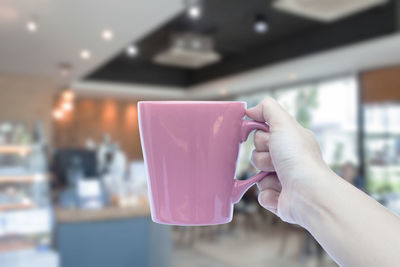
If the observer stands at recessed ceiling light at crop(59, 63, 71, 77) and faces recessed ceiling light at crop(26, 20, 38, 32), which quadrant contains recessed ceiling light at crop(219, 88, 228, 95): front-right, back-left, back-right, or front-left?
back-left

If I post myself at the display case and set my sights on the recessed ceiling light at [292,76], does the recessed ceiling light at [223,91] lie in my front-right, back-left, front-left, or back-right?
front-left

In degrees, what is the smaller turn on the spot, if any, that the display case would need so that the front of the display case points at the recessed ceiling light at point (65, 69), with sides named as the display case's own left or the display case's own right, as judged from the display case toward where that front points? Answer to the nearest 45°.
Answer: approximately 135° to the display case's own left

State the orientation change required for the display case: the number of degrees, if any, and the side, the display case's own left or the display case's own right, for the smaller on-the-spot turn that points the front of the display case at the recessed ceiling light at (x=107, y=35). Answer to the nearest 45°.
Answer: approximately 90° to the display case's own left

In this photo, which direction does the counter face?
toward the camera

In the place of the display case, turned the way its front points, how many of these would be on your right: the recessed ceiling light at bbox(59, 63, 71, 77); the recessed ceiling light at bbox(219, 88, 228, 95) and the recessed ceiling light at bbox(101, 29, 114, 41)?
0

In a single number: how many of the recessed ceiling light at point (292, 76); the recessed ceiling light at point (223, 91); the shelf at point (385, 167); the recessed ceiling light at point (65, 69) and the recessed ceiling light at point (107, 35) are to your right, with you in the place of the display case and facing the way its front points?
0

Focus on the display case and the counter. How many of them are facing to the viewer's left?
0

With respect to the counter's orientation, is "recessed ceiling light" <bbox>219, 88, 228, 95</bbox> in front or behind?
behind

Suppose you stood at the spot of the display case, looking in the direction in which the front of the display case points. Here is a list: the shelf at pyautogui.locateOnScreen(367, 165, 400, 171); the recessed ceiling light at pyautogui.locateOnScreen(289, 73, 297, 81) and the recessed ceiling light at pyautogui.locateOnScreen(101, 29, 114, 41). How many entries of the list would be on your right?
0

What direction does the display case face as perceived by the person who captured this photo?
facing the viewer and to the right of the viewer

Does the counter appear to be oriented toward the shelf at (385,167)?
no

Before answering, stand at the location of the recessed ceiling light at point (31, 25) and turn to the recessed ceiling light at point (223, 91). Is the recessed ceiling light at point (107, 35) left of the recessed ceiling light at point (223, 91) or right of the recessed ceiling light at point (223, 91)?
right

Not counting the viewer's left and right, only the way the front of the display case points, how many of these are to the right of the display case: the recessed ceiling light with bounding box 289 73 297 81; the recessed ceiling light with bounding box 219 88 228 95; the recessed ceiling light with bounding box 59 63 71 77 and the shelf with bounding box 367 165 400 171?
0
